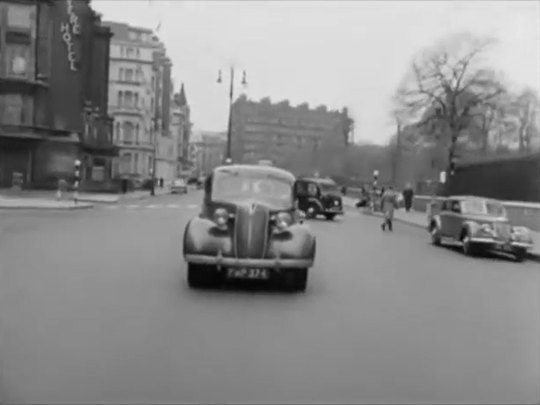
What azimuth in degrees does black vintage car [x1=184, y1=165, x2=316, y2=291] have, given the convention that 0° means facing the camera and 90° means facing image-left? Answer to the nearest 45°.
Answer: approximately 0°

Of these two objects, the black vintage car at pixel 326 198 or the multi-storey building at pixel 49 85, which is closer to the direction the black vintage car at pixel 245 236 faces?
the multi-storey building

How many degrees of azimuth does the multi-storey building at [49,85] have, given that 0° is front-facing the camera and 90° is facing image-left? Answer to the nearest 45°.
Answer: approximately 315°

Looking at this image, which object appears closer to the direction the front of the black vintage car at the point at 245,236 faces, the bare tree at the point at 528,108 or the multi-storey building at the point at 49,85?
the multi-storey building
